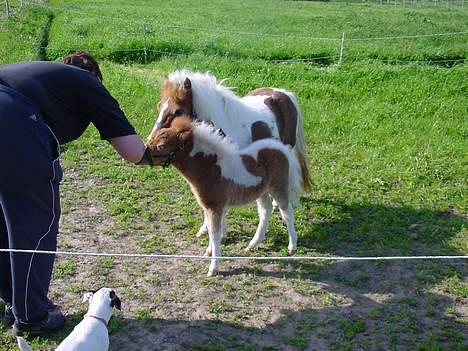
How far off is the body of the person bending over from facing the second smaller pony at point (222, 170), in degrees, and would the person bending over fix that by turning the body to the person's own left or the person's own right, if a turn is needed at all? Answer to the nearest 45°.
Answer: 0° — they already face it

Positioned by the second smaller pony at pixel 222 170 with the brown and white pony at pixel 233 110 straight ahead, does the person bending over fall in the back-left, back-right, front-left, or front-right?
back-left

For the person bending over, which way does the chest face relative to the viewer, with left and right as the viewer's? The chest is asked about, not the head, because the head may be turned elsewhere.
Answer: facing away from the viewer and to the right of the viewer

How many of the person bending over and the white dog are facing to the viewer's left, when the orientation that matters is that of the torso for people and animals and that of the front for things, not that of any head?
0

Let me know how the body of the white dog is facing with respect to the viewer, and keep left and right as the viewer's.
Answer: facing away from the viewer and to the right of the viewer

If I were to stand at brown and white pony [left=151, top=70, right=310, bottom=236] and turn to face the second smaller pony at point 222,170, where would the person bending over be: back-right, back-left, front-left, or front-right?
front-right

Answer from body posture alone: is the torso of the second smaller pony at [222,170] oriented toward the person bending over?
yes

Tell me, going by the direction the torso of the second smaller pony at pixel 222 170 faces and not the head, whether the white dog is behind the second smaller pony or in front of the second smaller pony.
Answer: in front

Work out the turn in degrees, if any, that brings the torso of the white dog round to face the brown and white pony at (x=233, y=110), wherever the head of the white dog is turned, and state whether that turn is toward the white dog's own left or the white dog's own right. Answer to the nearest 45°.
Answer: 0° — it already faces it

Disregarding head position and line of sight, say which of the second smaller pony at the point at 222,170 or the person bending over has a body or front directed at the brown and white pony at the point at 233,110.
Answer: the person bending over

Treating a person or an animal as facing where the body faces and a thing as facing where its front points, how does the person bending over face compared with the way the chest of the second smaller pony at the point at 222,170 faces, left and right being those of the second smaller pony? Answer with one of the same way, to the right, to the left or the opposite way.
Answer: the opposite way

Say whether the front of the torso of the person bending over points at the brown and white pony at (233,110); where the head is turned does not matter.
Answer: yes

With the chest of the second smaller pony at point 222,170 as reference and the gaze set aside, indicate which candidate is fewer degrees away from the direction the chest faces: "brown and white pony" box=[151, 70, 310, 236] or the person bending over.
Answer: the person bending over

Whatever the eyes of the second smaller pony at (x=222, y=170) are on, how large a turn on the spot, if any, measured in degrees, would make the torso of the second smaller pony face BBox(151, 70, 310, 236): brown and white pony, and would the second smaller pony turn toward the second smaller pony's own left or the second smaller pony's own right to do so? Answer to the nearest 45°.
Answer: approximately 135° to the second smaller pony's own right
